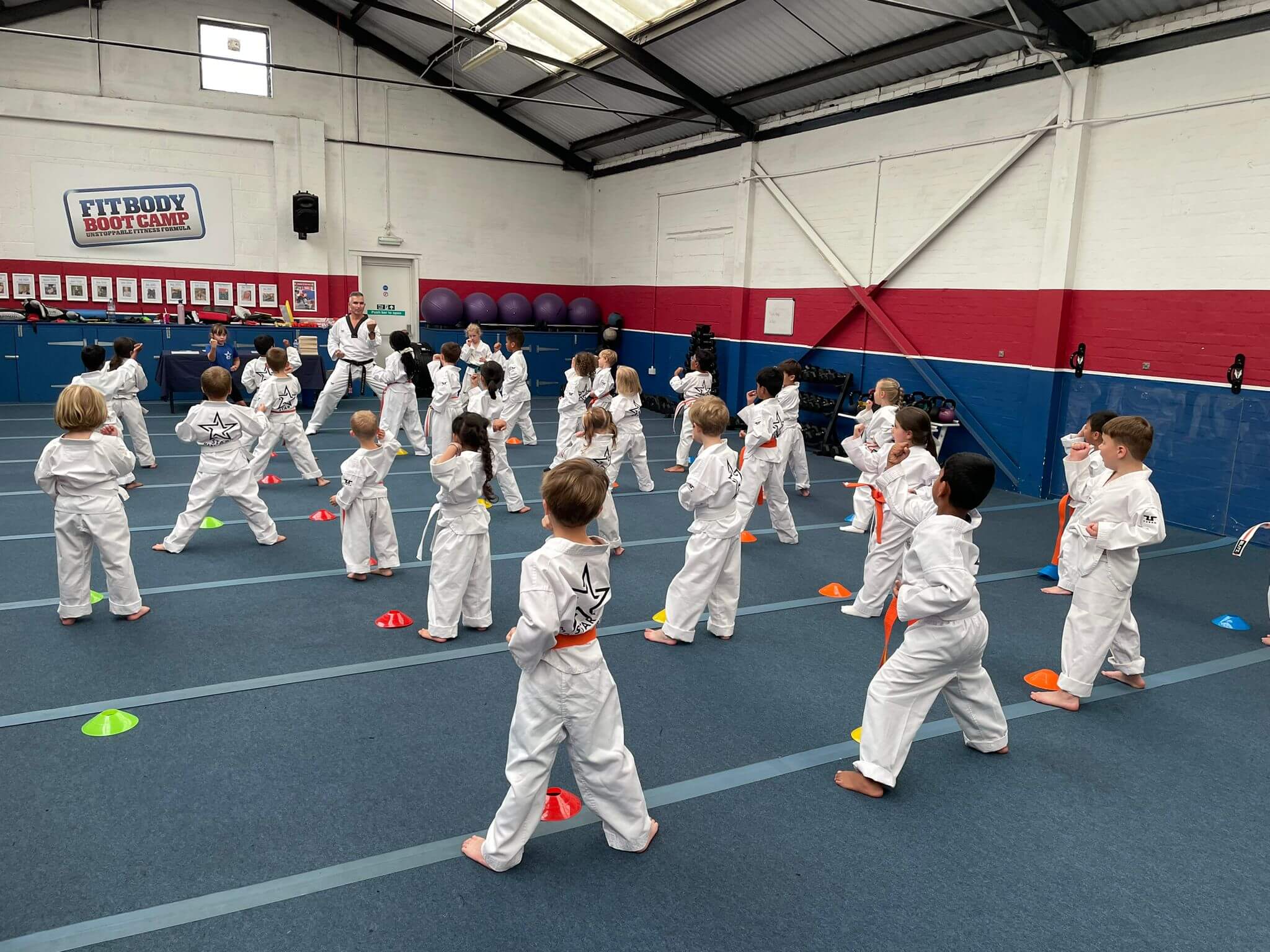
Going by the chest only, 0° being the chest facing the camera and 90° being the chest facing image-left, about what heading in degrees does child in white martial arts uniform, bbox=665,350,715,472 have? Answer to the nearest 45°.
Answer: approximately 135°

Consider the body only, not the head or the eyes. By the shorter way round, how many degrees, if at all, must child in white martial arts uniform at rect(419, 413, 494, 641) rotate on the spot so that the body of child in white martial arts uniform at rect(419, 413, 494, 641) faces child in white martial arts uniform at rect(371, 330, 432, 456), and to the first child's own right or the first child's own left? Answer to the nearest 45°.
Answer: approximately 45° to the first child's own right

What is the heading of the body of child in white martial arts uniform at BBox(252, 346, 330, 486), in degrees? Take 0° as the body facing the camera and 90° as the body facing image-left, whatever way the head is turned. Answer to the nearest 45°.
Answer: approximately 180°

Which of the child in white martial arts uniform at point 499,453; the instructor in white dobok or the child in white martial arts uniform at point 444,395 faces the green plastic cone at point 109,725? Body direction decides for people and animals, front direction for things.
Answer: the instructor in white dobok

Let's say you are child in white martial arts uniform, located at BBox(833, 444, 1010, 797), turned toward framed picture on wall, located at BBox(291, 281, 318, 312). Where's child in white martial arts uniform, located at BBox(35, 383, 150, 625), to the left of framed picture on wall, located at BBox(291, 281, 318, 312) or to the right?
left

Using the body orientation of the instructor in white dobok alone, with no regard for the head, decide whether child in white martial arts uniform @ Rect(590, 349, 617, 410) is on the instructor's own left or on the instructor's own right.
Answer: on the instructor's own left

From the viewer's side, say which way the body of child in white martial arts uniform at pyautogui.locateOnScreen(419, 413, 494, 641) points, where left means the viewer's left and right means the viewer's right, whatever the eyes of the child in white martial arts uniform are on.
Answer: facing away from the viewer and to the left of the viewer

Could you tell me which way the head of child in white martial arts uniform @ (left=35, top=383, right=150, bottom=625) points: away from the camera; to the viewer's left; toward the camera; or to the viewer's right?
away from the camera

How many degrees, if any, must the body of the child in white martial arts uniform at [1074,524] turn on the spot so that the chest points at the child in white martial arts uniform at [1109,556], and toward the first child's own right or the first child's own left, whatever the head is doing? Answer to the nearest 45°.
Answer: approximately 90° to the first child's own left

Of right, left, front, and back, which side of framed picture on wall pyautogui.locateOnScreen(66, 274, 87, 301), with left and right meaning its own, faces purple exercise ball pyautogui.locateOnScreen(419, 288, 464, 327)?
left
